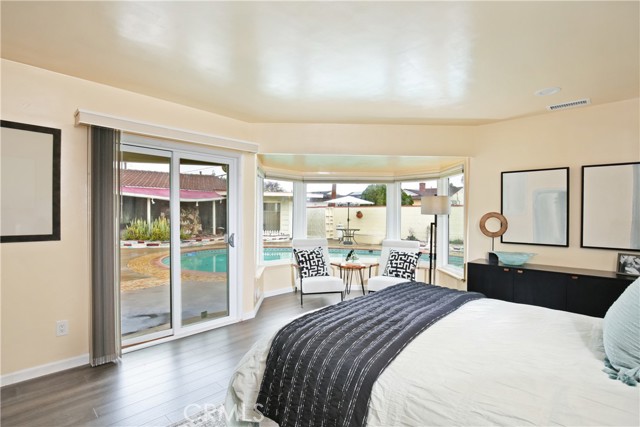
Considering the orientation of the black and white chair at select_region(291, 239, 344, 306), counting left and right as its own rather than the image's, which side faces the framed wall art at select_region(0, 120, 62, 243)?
right

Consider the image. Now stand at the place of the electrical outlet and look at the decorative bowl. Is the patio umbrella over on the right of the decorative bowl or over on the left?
left

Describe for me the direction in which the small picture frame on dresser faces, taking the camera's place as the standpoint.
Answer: facing the viewer

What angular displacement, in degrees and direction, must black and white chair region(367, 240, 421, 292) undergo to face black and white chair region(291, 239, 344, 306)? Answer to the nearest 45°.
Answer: approximately 45° to its right

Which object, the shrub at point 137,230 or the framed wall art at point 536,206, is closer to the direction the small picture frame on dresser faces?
the shrub

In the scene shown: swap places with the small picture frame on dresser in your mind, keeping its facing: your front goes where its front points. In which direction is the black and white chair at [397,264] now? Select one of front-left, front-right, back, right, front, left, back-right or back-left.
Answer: right

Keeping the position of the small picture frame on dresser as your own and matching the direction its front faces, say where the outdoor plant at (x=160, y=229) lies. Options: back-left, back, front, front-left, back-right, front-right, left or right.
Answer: front-right

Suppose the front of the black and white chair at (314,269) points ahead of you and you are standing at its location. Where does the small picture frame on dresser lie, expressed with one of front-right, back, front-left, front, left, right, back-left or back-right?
front

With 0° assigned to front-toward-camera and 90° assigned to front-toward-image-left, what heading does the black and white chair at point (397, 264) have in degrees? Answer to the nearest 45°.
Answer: approximately 45°

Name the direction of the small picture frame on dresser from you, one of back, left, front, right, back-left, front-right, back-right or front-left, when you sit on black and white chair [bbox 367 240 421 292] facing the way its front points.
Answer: left

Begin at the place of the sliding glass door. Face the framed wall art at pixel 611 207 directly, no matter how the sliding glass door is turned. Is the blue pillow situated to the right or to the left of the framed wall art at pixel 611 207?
right

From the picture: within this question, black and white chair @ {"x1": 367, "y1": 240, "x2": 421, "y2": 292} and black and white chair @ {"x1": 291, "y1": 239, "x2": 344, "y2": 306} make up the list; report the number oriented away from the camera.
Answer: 0
